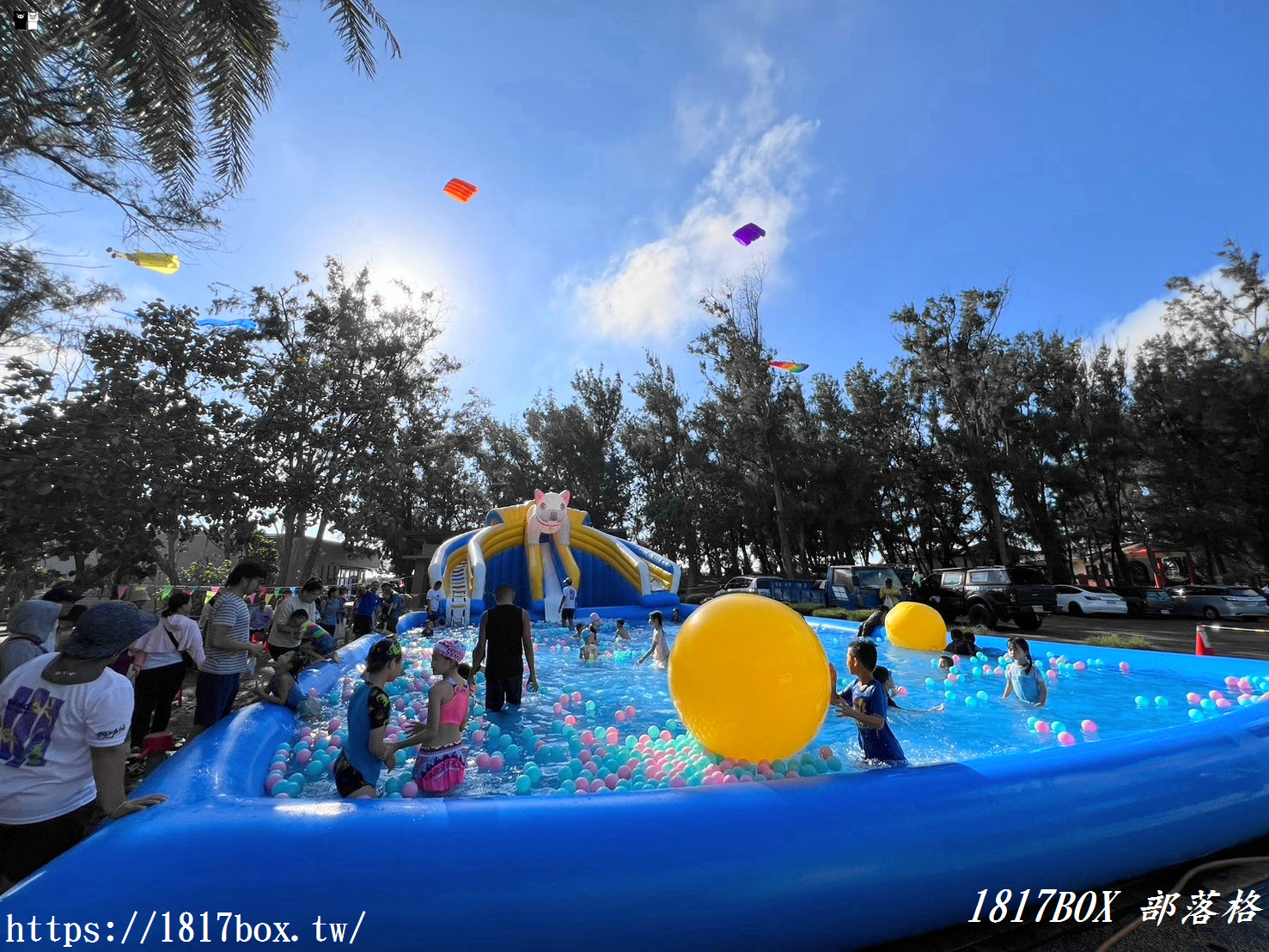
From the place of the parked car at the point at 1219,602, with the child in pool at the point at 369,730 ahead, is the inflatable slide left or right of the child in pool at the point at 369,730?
right

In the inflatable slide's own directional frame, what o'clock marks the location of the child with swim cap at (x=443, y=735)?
The child with swim cap is roughly at 12 o'clock from the inflatable slide.

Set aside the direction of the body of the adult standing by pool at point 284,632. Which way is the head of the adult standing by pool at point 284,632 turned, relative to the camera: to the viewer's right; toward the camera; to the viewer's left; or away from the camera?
to the viewer's right

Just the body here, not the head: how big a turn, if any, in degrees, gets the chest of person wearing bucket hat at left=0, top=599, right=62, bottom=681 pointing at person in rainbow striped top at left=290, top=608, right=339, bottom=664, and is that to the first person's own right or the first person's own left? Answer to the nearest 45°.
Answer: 0° — they already face them

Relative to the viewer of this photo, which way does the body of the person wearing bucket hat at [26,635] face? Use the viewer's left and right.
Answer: facing away from the viewer and to the right of the viewer

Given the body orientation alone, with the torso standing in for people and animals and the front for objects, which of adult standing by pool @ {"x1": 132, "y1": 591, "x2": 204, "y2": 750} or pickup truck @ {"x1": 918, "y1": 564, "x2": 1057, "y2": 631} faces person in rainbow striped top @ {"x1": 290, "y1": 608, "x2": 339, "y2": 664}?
the adult standing by pool

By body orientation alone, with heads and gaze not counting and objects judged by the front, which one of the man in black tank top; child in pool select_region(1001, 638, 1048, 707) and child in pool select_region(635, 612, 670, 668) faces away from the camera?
the man in black tank top

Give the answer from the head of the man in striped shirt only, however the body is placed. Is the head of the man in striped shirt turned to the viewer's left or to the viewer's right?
to the viewer's right

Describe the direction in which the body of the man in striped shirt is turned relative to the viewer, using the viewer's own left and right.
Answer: facing to the right of the viewer

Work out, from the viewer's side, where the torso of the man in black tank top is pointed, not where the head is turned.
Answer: away from the camera
